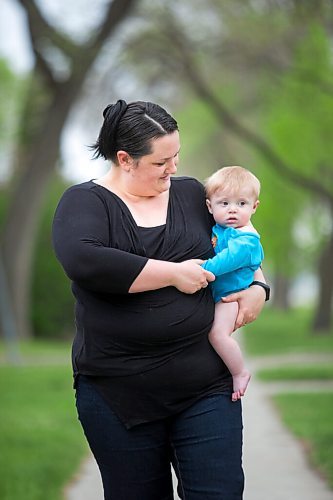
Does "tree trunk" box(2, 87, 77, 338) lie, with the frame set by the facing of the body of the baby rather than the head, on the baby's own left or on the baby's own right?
on the baby's own right

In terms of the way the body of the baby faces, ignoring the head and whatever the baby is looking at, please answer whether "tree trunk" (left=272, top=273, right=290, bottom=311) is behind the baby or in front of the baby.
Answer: behind

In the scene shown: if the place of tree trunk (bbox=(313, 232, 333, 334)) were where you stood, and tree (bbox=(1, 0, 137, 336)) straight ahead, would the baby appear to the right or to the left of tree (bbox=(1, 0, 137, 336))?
left

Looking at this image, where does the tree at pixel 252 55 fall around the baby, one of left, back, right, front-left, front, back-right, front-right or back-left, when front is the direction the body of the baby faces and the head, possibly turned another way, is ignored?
back-right

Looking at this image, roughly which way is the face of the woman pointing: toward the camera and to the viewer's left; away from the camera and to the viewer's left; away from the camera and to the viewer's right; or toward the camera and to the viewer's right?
toward the camera and to the viewer's right

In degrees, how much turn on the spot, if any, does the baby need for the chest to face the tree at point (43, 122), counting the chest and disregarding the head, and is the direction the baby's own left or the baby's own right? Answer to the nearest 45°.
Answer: approximately 135° to the baby's own right

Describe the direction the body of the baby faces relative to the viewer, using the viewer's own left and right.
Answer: facing the viewer and to the left of the viewer
